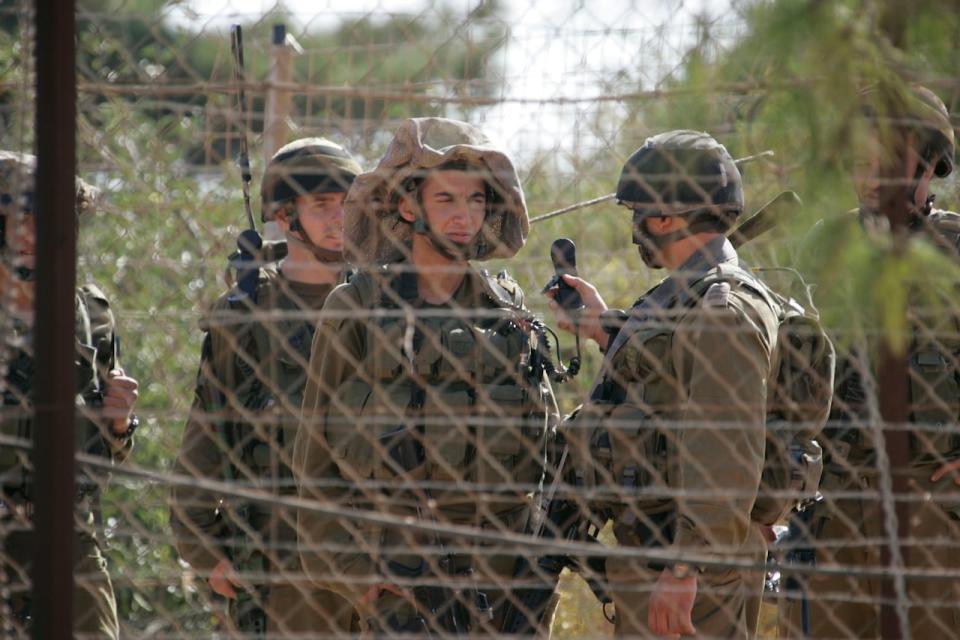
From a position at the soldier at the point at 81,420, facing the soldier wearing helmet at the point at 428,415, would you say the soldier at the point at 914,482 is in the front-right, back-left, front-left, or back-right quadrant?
front-left

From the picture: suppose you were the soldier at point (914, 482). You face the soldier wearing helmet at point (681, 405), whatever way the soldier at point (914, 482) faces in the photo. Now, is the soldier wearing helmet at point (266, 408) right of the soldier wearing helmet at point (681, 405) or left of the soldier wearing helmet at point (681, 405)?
right

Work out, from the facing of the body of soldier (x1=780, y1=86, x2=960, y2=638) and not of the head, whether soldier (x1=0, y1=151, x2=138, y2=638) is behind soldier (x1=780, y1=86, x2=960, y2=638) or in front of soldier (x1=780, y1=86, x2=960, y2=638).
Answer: in front

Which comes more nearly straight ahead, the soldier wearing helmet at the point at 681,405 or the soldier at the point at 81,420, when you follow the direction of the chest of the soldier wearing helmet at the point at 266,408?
the soldier wearing helmet

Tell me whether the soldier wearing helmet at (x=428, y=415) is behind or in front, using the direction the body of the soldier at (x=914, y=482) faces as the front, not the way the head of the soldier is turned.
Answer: in front

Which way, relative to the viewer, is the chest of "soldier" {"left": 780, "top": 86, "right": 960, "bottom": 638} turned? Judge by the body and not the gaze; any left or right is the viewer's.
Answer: facing the viewer and to the left of the viewer

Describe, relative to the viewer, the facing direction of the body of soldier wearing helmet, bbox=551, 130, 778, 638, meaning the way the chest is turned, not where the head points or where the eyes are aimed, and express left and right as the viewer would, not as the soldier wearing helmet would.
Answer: facing to the left of the viewer

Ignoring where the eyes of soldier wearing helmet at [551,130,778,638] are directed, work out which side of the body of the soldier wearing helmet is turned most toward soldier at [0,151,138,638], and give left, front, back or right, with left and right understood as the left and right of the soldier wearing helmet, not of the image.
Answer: front

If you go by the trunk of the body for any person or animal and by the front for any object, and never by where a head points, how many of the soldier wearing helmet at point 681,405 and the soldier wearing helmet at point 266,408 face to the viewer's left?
1

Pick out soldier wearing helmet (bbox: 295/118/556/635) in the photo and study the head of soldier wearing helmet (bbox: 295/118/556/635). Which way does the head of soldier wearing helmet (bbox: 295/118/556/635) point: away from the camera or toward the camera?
toward the camera

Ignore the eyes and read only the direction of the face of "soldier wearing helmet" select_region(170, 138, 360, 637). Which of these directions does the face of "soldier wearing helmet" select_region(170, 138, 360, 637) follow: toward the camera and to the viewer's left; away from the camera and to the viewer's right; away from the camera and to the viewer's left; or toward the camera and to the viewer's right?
toward the camera and to the viewer's right

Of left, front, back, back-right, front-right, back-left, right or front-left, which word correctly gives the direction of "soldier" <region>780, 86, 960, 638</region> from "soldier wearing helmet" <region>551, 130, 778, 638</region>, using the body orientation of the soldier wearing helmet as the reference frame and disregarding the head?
back-right

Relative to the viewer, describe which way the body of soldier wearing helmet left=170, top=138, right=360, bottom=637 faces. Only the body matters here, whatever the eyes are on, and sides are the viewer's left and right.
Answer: facing the viewer and to the right of the viewer

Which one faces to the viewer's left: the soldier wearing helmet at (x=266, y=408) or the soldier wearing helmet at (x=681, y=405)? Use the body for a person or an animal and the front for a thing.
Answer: the soldier wearing helmet at (x=681, y=405)

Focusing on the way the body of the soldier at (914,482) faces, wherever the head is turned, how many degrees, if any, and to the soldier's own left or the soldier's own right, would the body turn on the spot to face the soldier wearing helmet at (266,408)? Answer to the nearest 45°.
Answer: approximately 45° to the soldier's own right
